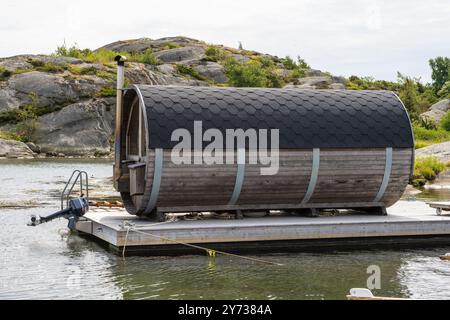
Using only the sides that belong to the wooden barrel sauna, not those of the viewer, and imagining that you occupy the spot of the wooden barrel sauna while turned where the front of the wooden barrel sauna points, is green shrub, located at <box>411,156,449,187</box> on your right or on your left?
on your right

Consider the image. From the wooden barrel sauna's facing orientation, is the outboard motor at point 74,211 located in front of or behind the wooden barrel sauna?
in front

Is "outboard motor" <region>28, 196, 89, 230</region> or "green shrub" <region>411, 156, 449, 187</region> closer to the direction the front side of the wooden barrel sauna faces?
the outboard motor

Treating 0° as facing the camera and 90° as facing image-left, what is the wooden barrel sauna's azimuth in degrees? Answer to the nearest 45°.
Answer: approximately 90°
